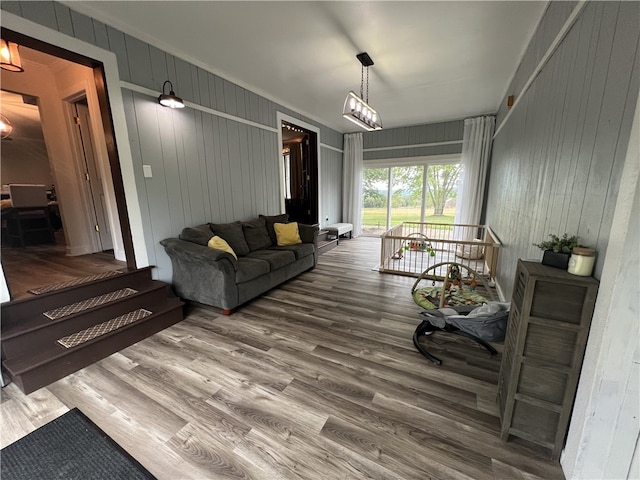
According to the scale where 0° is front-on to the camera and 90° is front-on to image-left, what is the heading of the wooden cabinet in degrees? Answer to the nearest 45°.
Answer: approximately 90°

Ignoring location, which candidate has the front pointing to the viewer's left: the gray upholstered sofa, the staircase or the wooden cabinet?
the wooden cabinet

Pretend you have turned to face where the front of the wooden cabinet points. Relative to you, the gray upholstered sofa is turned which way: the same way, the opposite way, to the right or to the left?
the opposite way

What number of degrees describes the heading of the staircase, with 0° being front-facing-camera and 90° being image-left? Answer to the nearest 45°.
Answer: approximately 315°

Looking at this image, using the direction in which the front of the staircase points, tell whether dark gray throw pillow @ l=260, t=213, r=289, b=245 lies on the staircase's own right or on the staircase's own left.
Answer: on the staircase's own left

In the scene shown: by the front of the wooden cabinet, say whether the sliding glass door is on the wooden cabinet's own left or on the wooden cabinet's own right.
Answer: on the wooden cabinet's own right
